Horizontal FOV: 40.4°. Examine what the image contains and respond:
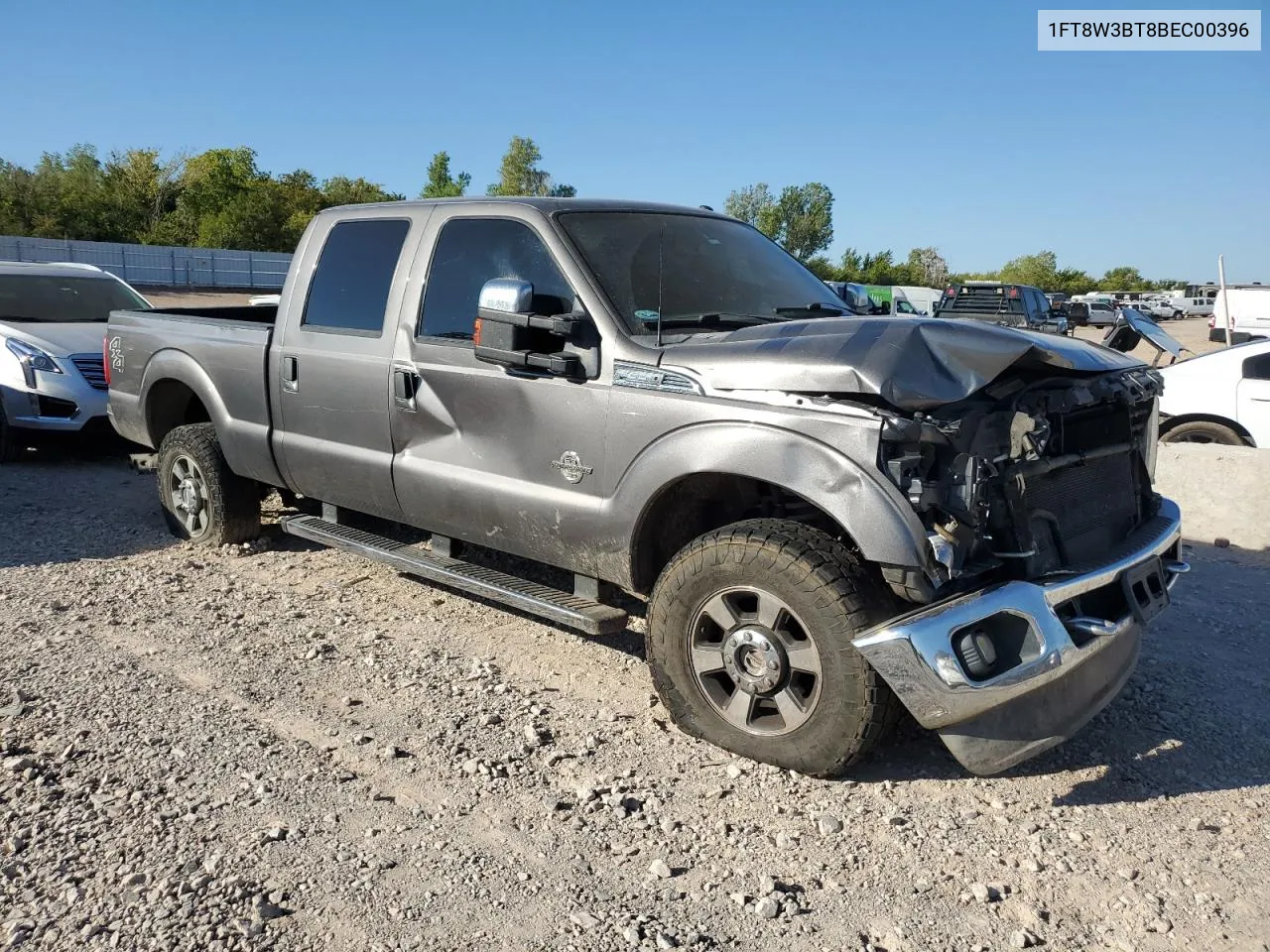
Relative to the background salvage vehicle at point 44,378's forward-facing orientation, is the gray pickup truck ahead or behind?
ahead

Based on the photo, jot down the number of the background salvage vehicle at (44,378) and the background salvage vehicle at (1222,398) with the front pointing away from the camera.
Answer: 0

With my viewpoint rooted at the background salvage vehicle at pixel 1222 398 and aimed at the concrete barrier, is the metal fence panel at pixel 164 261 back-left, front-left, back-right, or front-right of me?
back-right

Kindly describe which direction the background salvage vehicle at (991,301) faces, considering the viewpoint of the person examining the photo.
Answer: facing away from the viewer and to the right of the viewer

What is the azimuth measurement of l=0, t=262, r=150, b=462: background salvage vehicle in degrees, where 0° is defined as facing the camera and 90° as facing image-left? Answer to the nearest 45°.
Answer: approximately 315°

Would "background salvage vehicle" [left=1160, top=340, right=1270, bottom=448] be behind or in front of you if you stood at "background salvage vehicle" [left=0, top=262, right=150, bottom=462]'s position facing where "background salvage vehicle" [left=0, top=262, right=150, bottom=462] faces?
in front

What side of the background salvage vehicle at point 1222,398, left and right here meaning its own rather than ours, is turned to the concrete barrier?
right

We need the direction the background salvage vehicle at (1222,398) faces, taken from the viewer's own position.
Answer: facing to the right of the viewer

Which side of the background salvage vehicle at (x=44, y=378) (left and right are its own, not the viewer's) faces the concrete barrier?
front

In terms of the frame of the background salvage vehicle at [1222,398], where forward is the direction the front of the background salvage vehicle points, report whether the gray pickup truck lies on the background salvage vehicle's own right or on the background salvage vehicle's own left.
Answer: on the background salvage vehicle's own right
